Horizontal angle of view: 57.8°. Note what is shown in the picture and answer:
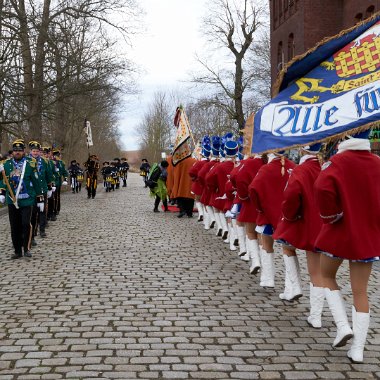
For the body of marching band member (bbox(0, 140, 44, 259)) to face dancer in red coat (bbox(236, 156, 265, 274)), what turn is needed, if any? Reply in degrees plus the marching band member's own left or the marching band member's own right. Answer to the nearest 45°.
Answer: approximately 45° to the marching band member's own left

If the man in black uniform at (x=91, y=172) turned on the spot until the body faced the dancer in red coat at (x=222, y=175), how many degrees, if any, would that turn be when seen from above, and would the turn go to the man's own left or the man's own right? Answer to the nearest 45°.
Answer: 0° — they already face them

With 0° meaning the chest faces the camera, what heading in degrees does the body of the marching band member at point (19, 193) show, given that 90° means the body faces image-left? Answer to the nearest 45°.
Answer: approximately 0°

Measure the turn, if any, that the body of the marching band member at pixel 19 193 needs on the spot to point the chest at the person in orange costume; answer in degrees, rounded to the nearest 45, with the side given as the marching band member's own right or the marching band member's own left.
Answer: approximately 135° to the marching band member's own left

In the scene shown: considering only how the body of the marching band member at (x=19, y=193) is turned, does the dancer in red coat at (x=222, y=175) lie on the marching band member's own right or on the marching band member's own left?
on the marching band member's own left

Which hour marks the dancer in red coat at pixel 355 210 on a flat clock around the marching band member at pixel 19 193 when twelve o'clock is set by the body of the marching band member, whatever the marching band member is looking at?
The dancer in red coat is roughly at 11 o'clock from the marching band member.

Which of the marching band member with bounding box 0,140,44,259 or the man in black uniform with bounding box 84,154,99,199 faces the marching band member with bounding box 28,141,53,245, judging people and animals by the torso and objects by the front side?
the man in black uniform

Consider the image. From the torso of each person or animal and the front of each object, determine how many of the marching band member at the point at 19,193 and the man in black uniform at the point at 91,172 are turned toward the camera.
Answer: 2
